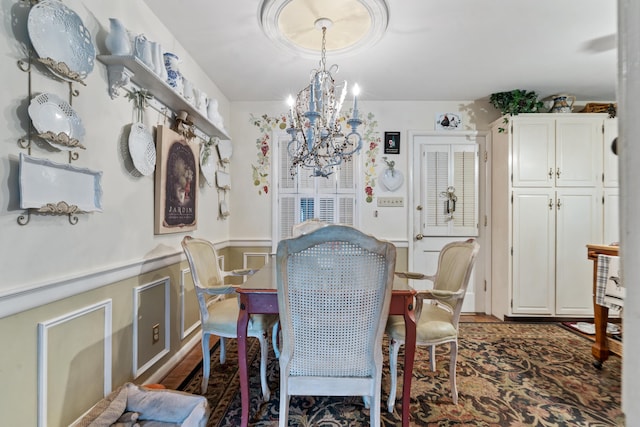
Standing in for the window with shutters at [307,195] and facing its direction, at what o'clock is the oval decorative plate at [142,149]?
The oval decorative plate is roughly at 1 o'clock from the window with shutters.

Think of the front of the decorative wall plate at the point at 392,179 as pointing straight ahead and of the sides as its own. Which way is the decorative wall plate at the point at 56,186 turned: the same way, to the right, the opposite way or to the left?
to the left

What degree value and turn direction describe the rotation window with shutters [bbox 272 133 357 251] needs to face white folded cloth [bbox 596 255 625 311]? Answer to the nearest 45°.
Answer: approximately 45° to its left

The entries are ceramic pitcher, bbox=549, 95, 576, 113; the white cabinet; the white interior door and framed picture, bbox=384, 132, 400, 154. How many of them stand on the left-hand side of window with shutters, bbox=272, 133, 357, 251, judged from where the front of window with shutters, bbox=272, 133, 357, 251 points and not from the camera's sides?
4

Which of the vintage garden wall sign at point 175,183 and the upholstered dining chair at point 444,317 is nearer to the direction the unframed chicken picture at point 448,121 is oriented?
the upholstered dining chair

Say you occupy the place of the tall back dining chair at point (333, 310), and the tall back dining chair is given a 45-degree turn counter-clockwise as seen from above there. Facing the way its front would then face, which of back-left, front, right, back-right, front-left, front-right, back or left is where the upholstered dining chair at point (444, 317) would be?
right

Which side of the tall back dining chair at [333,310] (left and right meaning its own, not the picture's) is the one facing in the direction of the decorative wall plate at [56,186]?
left

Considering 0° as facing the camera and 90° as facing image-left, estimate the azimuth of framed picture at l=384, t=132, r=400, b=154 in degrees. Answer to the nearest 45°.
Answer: approximately 0°

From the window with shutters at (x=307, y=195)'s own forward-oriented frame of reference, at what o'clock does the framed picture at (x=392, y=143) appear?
The framed picture is roughly at 9 o'clock from the window with shutters.

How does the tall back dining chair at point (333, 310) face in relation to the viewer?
away from the camera

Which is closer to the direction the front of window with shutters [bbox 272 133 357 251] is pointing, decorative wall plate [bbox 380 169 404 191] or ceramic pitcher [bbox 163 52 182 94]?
the ceramic pitcher

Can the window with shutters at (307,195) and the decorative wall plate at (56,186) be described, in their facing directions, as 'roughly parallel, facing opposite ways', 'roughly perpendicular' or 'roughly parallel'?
roughly perpendicular

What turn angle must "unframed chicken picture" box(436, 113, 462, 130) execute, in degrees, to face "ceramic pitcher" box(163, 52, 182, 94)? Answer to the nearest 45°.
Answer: approximately 45° to its right
